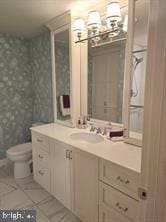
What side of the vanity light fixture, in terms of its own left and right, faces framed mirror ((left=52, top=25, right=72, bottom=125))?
right

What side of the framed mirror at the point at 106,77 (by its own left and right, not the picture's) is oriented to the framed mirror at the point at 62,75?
right
